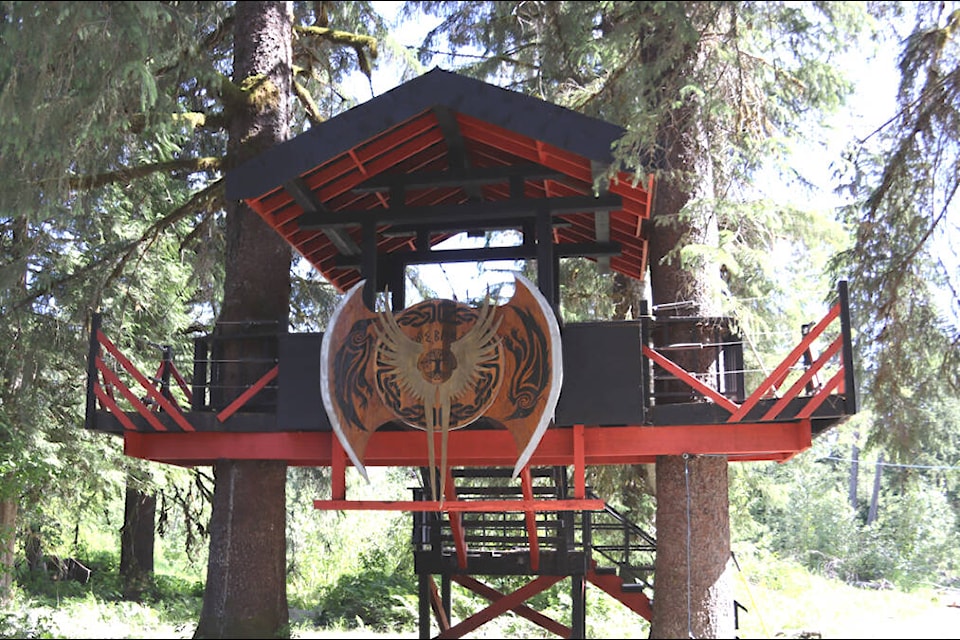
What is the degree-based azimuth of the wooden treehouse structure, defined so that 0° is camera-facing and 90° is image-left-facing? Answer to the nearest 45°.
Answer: approximately 0°

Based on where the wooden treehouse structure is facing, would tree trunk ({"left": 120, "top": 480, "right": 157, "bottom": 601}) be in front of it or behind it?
behind
